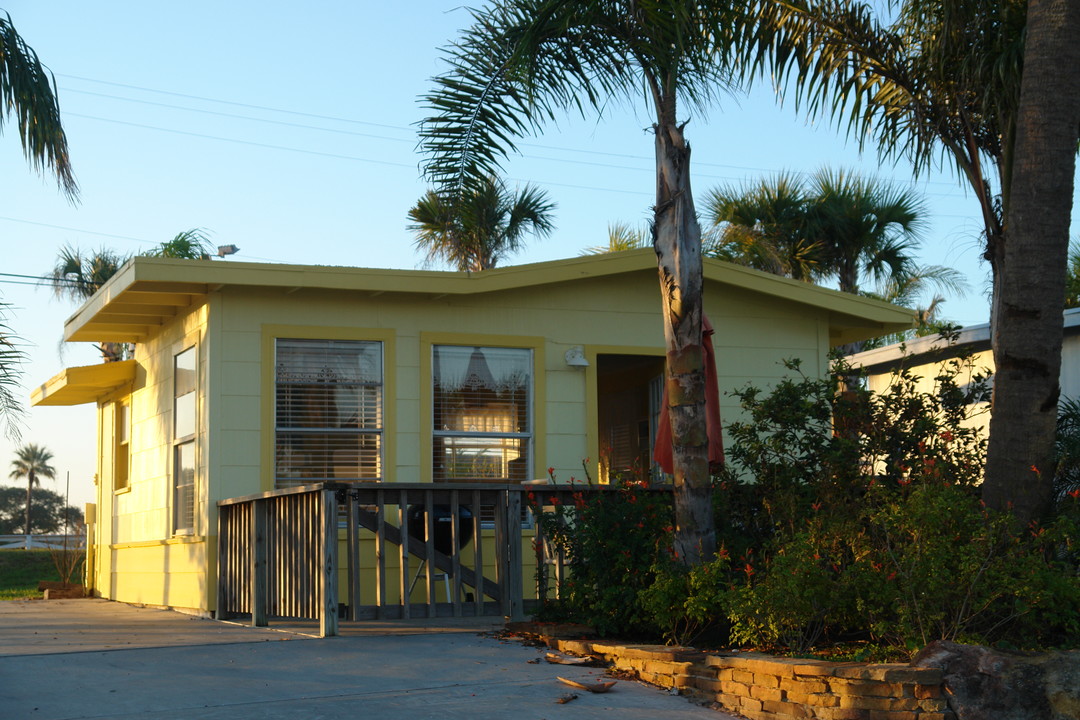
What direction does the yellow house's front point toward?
toward the camera

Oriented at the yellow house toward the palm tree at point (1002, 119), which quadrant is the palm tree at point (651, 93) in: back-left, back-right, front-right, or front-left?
front-right

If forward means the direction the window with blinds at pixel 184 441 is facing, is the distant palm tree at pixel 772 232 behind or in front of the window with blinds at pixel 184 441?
behind

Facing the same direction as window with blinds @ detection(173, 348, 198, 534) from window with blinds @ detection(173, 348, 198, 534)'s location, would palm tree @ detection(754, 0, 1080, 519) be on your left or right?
on your left

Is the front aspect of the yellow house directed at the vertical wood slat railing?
yes

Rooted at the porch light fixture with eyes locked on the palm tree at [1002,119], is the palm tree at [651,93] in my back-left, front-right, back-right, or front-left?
front-right

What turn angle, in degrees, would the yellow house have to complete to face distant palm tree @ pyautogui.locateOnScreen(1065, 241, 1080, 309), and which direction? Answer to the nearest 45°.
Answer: approximately 135° to its left

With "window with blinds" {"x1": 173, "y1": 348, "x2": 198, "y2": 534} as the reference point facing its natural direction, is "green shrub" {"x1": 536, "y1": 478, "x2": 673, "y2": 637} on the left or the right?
on its left

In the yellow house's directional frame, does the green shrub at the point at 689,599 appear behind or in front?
in front

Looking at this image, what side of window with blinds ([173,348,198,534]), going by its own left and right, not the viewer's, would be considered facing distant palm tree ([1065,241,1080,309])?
back

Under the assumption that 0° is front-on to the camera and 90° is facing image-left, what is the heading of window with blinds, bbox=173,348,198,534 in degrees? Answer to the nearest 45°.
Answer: approximately 90°

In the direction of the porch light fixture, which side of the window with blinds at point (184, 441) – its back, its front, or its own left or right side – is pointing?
back

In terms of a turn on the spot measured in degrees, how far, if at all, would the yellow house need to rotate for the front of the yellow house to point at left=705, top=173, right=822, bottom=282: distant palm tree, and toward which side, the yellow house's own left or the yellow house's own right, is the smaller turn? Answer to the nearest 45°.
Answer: approximately 135° to the yellow house's own left

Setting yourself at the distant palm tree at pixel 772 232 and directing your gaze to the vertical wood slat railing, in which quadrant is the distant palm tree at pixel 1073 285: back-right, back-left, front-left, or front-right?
back-left
